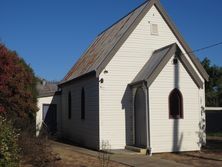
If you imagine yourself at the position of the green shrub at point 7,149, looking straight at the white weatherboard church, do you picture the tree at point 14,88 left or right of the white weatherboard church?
left

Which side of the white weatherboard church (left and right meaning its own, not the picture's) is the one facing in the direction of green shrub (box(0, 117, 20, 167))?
right

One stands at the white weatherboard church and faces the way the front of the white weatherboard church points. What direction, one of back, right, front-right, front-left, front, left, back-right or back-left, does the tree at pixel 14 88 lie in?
back-right

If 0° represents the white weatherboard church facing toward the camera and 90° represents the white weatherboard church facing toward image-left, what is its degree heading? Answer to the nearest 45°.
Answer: approximately 315°

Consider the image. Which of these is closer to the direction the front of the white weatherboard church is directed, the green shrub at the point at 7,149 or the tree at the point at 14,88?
the green shrub
